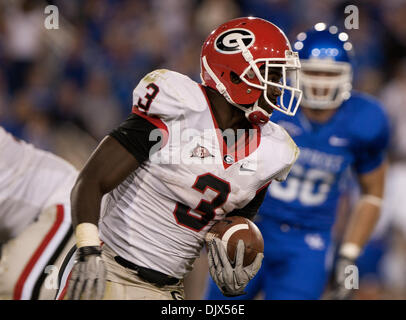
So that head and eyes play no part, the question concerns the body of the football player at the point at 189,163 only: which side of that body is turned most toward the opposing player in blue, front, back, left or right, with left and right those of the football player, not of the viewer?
left

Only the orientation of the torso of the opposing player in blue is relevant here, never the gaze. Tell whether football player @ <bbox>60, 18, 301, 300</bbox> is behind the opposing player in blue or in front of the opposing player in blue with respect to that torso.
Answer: in front

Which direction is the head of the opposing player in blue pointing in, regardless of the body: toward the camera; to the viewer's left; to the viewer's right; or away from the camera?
toward the camera

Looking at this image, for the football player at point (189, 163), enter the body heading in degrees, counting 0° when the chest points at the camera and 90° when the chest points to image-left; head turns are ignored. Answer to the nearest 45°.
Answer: approximately 315°

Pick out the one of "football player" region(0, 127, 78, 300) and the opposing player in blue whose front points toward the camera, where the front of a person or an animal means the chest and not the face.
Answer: the opposing player in blue

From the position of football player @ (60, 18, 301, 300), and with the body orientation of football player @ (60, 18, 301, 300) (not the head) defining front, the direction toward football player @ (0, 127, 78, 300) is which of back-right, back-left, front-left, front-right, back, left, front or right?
back

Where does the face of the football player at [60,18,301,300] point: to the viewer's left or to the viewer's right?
to the viewer's right

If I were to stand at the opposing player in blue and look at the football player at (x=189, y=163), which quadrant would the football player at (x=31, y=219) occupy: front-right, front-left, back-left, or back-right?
front-right

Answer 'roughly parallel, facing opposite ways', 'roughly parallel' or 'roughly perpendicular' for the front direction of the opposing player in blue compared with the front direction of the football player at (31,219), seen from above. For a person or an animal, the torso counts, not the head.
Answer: roughly perpendicular

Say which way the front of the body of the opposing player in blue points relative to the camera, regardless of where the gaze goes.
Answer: toward the camera
